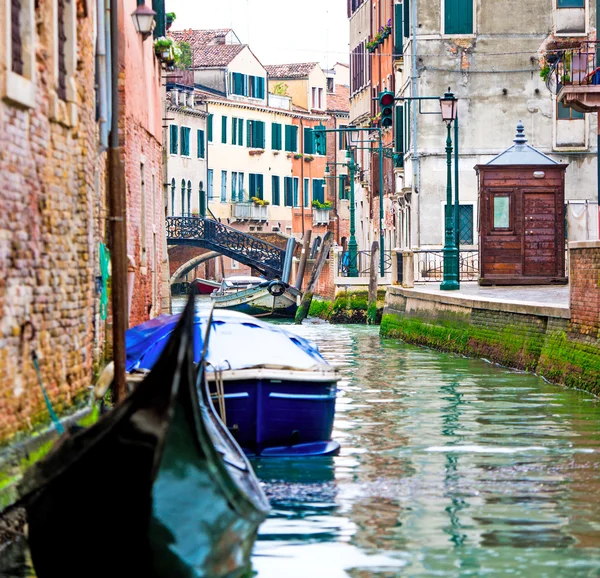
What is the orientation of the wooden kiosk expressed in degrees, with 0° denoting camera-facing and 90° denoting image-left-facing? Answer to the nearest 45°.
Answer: approximately 0°

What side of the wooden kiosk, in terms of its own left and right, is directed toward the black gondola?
front

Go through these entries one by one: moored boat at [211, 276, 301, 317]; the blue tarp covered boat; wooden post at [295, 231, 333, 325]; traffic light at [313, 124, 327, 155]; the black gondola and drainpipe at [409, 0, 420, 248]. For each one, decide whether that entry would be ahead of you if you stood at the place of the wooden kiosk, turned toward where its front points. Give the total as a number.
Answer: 2

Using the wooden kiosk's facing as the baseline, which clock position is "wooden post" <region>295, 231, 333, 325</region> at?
The wooden post is roughly at 5 o'clock from the wooden kiosk.
